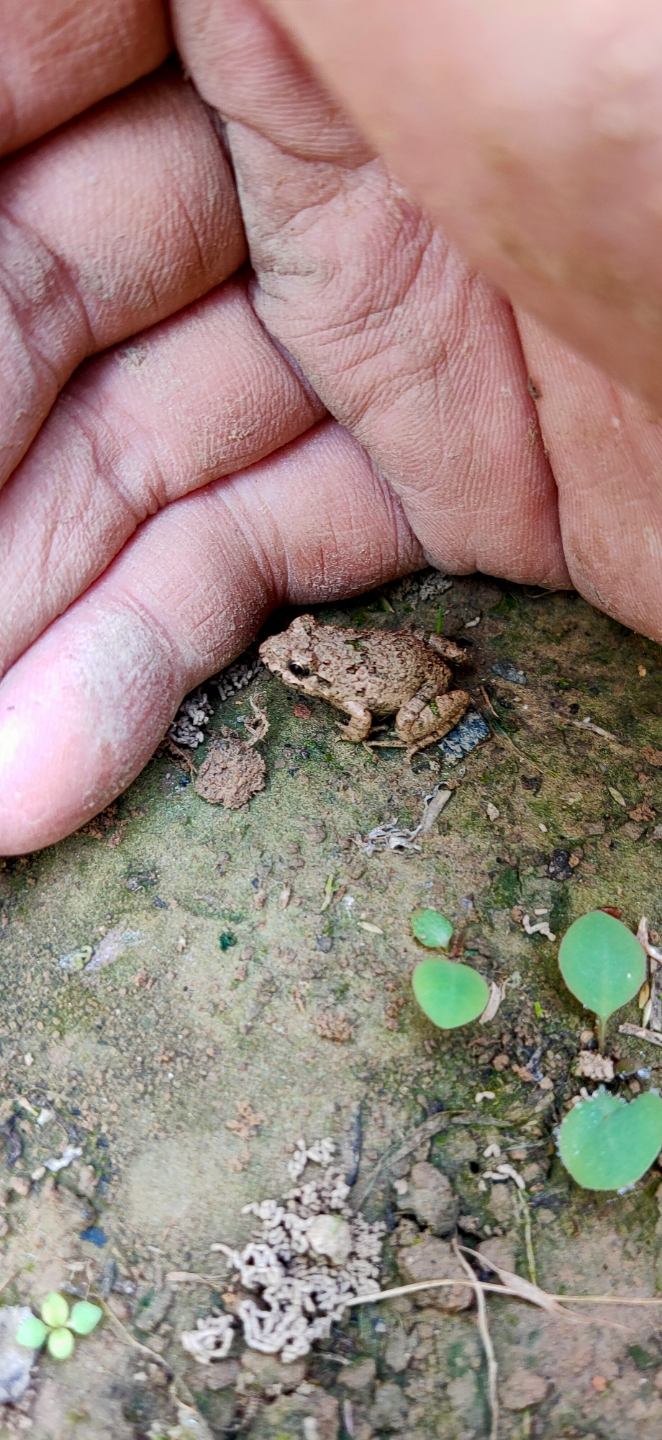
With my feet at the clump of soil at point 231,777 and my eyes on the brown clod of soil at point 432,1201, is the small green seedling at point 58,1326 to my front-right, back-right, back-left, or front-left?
front-right

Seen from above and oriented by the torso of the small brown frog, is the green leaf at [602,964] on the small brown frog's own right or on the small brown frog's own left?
on the small brown frog's own left

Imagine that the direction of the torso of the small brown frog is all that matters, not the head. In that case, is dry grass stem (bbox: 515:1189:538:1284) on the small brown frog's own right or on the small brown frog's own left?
on the small brown frog's own left

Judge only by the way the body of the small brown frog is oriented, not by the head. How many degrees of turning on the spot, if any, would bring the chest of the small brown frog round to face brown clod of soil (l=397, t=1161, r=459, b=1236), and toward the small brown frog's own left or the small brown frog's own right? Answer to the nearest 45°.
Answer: approximately 90° to the small brown frog's own left

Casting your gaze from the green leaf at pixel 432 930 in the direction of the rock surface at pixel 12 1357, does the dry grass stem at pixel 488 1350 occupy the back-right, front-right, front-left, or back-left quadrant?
front-left

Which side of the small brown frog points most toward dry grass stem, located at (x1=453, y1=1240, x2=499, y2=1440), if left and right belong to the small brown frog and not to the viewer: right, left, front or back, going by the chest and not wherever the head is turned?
left

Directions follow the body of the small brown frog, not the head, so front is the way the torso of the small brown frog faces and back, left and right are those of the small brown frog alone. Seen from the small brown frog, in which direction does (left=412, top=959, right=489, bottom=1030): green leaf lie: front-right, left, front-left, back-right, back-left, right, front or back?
left

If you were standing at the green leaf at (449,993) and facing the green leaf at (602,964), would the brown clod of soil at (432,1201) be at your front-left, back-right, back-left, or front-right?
back-right

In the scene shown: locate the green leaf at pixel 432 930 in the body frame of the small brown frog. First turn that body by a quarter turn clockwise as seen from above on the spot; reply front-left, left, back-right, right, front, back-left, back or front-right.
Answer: back

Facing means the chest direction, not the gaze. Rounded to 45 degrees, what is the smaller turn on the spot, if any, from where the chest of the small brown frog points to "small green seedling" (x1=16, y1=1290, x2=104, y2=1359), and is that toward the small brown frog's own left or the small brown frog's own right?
approximately 45° to the small brown frog's own left

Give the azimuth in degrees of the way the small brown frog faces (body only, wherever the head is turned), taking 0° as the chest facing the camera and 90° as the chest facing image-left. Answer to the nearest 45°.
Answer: approximately 90°

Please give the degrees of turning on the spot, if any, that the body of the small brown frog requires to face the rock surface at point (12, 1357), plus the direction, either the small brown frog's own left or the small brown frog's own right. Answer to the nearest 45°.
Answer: approximately 45° to the small brown frog's own left
